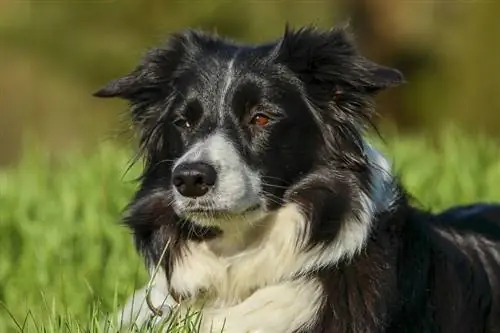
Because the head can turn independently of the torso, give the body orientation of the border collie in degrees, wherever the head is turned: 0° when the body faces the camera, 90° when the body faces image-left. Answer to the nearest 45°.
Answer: approximately 45°
